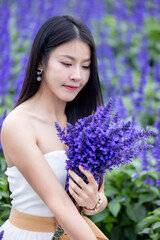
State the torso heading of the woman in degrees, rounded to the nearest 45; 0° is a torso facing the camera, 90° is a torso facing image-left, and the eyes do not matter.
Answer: approximately 315°

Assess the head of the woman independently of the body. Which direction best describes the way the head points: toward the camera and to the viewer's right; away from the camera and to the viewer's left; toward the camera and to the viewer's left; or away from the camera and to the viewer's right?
toward the camera and to the viewer's right
